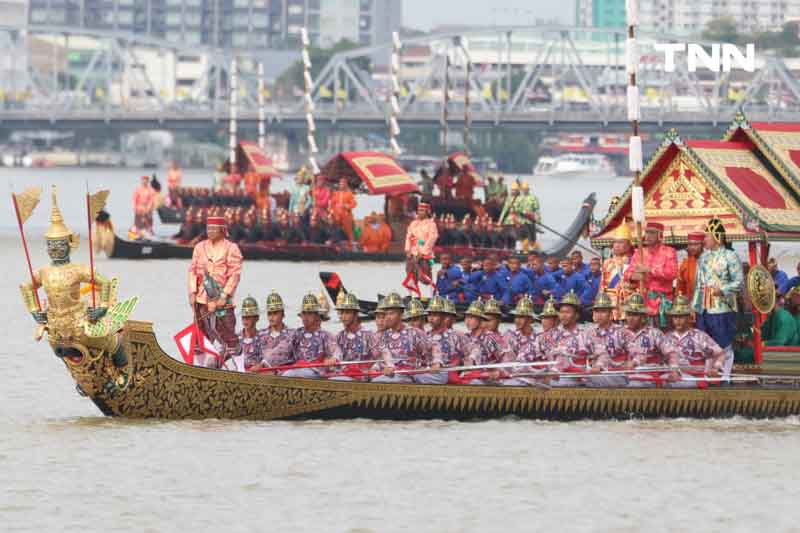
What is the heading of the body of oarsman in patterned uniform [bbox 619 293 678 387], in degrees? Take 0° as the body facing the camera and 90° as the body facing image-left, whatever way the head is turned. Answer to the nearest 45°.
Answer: approximately 45°

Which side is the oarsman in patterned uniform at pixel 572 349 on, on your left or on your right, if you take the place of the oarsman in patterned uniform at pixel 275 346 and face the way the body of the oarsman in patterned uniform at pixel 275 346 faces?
on your left

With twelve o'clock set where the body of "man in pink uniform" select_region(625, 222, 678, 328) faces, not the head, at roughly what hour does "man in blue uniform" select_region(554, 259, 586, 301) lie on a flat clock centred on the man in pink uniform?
The man in blue uniform is roughly at 4 o'clock from the man in pink uniform.

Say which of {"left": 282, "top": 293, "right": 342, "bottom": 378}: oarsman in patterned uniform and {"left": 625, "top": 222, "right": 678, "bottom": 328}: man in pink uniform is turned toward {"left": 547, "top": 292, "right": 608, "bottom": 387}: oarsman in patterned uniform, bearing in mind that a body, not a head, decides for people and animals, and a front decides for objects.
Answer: the man in pink uniform

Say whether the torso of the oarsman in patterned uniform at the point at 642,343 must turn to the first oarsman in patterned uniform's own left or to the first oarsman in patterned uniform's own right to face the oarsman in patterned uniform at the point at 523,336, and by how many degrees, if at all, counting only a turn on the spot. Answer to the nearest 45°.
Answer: approximately 45° to the first oarsman in patterned uniform's own right

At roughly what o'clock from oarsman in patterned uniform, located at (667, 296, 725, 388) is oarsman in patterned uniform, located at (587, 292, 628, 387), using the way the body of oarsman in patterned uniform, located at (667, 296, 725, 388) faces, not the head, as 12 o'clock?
oarsman in patterned uniform, located at (587, 292, 628, 387) is roughly at 1 o'clock from oarsman in patterned uniform, located at (667, 296, 725, 388).
